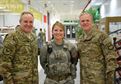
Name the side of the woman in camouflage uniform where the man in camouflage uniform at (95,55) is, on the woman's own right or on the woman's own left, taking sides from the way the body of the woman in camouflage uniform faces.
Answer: on the woman's own left

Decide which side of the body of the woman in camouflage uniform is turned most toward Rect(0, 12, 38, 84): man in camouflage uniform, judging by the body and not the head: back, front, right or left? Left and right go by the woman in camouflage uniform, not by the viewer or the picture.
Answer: right

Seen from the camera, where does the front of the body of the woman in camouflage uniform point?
toward the camera
